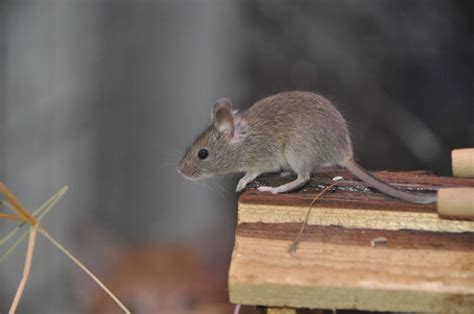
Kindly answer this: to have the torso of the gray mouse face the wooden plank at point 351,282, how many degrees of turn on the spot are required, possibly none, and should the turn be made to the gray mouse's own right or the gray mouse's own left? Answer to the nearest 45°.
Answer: approximately 90° to the gray mouse's own left

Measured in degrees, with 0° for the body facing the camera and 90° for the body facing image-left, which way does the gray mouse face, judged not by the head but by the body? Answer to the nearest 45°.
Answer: approximately 90°
